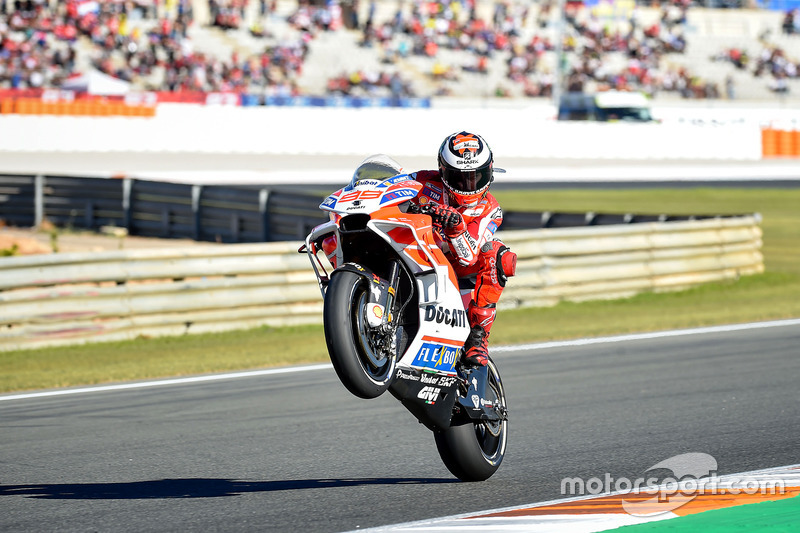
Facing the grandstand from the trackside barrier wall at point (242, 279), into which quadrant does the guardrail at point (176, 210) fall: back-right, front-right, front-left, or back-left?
front-left

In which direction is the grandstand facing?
toward the camera

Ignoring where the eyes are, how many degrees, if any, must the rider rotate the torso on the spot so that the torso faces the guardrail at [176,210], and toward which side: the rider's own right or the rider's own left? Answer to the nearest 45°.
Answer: approximately 135° to the rider's own right

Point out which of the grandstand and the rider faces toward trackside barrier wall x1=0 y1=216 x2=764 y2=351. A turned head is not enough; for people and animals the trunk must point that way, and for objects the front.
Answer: the grandstand

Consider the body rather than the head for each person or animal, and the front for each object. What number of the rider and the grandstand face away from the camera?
0

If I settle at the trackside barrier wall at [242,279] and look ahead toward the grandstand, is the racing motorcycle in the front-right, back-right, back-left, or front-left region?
back-right

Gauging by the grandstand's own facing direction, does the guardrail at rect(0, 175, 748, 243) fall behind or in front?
in front

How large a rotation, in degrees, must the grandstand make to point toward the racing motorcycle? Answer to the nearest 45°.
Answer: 0° — it already faces it

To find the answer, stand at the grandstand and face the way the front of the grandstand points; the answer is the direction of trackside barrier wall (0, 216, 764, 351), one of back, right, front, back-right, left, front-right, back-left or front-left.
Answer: front

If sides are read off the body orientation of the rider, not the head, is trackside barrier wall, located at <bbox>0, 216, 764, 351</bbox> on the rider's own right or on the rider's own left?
on the rider's own right

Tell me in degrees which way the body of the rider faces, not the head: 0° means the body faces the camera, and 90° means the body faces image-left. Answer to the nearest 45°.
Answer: approximately 45°

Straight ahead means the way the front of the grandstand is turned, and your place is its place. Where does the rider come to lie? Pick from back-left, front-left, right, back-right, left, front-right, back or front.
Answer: front
